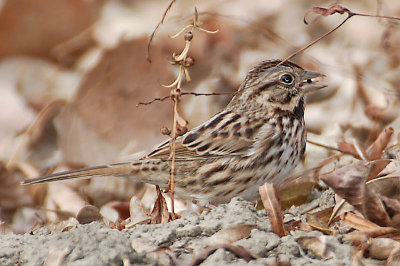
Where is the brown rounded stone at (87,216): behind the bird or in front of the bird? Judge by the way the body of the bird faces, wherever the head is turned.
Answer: behind

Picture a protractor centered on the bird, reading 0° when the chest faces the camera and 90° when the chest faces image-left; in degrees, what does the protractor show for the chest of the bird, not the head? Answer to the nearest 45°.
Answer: approximately 270°

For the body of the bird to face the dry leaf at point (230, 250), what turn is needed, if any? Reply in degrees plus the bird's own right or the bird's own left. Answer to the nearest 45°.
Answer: approximately 90° to the bird's own right

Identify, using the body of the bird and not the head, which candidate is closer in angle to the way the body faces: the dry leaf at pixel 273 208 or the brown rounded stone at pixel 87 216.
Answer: the dry leaf

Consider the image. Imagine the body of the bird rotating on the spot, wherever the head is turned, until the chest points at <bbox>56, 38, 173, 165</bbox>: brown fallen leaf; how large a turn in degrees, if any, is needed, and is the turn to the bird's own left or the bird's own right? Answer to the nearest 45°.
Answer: approximately 135° to the bird's own left

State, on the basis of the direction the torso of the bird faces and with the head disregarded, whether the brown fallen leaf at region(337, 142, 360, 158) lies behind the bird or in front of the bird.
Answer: in front

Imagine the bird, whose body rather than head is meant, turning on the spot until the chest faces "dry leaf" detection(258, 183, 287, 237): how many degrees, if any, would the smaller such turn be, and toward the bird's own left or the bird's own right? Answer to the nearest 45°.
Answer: approximately 90° to the bird's own right

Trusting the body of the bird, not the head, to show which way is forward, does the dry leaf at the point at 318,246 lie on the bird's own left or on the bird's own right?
on the bird's own right

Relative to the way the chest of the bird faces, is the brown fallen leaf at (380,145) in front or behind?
in front

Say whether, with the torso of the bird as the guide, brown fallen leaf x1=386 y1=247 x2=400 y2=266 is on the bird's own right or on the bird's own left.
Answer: on the bird's own right
